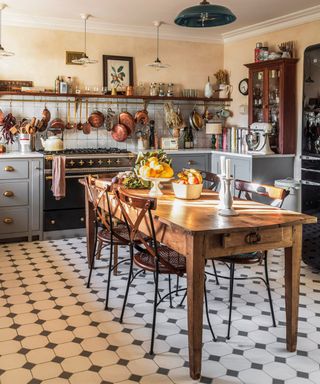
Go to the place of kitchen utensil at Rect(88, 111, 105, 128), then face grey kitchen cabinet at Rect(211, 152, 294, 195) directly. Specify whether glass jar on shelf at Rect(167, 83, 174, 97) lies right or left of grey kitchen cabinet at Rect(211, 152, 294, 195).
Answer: left

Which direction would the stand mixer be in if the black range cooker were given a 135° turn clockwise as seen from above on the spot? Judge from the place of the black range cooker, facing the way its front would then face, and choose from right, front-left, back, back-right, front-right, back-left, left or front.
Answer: back-right

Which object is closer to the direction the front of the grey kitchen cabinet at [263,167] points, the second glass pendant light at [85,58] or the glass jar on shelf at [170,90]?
the second glass pendant light

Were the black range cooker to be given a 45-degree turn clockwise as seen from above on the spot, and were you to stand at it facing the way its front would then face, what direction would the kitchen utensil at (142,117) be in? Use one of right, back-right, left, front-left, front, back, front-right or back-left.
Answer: back

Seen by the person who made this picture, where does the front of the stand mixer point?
facing to the left of the viewer
